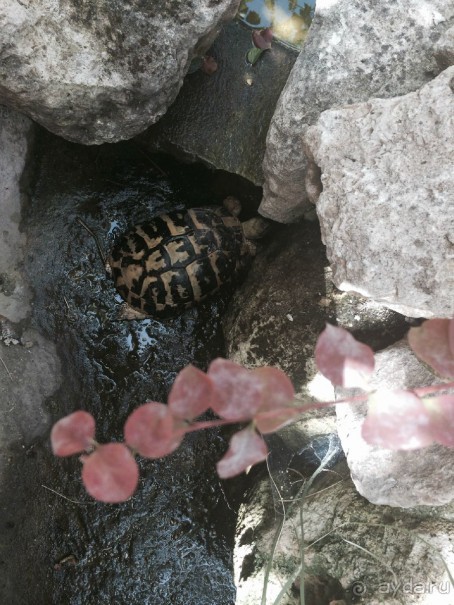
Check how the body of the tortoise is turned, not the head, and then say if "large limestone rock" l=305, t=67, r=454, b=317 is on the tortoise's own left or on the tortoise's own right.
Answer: on the tortoise's own right

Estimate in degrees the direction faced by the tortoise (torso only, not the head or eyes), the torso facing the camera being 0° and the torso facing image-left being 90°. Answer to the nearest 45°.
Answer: approximately 225°

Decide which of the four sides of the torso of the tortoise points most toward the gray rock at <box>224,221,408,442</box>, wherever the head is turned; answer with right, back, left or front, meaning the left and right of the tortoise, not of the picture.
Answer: right

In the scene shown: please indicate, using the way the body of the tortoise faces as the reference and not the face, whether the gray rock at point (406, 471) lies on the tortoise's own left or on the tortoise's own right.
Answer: on the tortoise's own right

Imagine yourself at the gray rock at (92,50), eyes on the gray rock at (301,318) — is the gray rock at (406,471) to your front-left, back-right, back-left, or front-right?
front-right

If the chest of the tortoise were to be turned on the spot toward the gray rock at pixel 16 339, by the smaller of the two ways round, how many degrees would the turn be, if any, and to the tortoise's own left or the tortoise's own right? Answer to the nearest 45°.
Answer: approximately 180°

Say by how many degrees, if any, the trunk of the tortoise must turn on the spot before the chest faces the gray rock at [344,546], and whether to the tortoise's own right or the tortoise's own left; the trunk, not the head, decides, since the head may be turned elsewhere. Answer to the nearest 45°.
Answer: approximately 90° to the tortoise's own right
